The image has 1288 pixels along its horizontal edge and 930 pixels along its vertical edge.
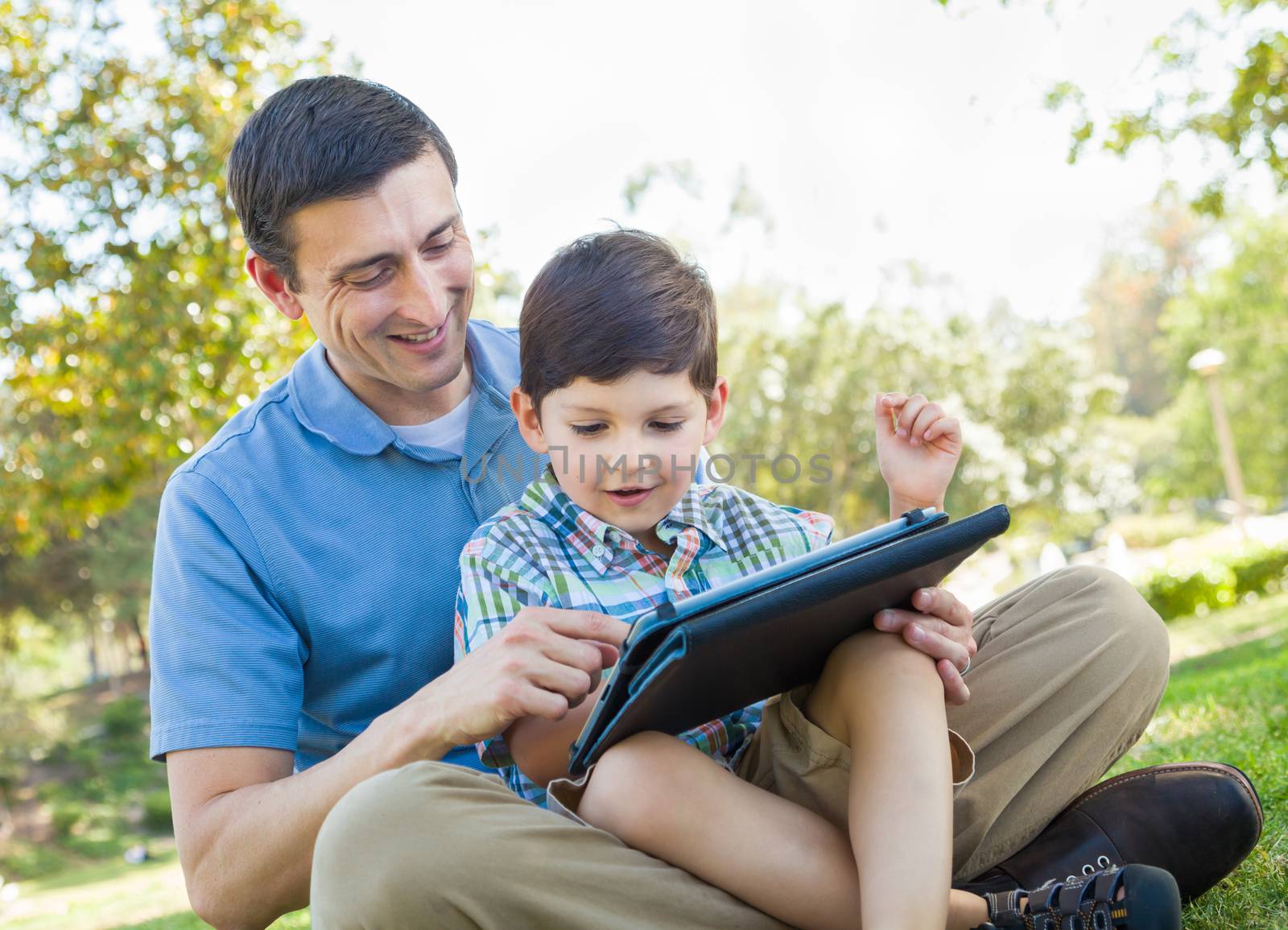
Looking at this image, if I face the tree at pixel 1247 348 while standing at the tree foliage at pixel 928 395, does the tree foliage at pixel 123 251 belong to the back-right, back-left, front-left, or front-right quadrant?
back-right

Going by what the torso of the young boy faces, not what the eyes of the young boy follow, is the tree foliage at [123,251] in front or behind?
behind

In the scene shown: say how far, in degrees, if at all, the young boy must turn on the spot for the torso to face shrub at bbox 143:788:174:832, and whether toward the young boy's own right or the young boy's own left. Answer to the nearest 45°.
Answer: approximately 135° to the young boy's own right

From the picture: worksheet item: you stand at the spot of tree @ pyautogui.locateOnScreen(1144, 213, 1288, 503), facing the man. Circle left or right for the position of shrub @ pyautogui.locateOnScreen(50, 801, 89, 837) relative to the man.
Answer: right

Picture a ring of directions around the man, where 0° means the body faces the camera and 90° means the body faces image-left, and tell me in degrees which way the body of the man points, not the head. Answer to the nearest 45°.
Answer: approximately 315°

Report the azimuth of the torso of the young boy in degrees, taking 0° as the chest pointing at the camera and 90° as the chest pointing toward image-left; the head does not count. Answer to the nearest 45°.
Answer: approximately 0°

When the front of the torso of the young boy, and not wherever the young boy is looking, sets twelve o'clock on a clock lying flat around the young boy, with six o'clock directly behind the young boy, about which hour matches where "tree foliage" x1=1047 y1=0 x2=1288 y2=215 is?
The tree foliage is roughly at 7 o'clock from the young boy.

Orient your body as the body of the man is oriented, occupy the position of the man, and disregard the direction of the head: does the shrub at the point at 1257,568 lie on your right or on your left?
on your left

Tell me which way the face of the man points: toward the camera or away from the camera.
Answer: toward the camera
